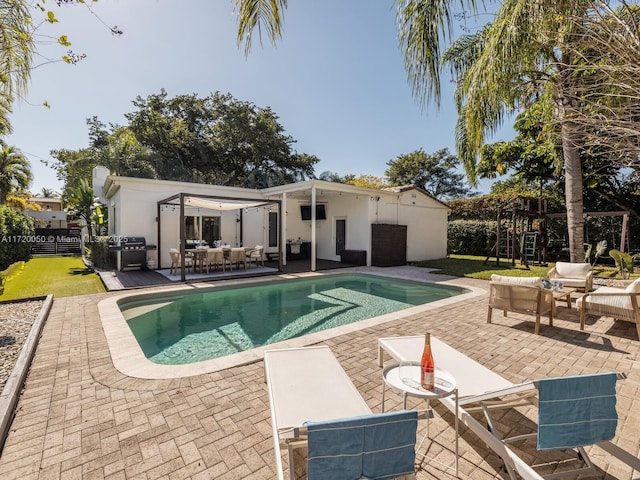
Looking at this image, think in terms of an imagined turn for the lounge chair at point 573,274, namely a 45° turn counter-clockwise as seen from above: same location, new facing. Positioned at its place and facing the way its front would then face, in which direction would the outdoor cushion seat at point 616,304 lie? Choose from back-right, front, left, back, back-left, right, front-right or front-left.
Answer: front

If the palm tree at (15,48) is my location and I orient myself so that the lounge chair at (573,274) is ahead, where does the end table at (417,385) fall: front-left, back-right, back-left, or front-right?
front-right

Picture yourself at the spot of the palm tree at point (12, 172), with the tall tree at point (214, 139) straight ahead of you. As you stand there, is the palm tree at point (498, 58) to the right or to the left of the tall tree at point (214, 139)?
right

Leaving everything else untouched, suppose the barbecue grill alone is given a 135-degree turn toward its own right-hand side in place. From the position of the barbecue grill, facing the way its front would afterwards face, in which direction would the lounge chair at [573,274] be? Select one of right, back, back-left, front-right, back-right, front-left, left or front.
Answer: back

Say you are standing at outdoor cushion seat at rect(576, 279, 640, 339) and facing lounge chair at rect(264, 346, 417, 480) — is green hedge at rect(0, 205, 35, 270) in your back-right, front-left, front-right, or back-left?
front-right

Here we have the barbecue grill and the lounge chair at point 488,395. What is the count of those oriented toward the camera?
1

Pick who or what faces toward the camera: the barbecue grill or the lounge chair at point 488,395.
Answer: the barbecue grill

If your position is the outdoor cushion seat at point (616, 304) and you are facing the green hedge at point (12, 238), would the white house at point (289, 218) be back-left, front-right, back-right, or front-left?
front-right

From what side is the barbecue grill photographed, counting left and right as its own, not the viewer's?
front

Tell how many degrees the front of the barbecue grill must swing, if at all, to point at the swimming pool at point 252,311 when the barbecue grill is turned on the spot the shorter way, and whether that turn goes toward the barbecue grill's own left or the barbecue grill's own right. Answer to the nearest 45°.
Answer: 0° — it already faces it

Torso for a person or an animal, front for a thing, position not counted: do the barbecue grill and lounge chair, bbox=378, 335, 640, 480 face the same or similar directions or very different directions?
very different directions

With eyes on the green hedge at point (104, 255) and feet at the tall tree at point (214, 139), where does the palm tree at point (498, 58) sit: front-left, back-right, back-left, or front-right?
front-left

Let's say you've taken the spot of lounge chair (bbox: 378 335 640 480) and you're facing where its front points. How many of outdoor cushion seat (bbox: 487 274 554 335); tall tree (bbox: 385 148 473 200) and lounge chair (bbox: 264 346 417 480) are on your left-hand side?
1

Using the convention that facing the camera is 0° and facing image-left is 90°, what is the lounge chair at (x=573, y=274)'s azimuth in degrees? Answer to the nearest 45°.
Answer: approximately 45°
